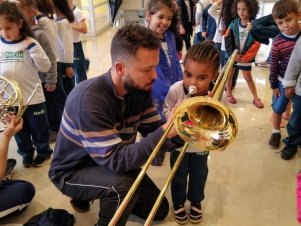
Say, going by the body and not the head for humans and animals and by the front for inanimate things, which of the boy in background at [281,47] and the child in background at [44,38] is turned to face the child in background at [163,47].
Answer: the boy in background

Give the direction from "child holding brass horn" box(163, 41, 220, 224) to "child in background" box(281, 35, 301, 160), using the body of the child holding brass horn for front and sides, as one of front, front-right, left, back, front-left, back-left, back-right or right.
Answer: back-left

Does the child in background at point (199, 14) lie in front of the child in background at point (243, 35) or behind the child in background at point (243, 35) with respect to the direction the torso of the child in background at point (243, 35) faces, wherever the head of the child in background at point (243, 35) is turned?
behind

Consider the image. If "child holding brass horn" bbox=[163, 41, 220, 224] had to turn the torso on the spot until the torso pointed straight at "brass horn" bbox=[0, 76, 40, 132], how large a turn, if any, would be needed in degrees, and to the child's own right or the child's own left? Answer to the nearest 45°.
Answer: approximately 90° to the child's own right

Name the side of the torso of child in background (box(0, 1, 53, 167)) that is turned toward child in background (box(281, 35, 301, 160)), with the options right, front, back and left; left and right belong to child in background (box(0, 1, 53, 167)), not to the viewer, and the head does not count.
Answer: left

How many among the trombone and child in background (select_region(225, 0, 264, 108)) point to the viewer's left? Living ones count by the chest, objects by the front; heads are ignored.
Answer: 0

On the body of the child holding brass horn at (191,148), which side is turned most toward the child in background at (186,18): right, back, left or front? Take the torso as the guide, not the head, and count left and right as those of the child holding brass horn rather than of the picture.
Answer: back

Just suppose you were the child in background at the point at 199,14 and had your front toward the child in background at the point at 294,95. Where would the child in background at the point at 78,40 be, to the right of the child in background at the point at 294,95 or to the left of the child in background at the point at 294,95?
right
